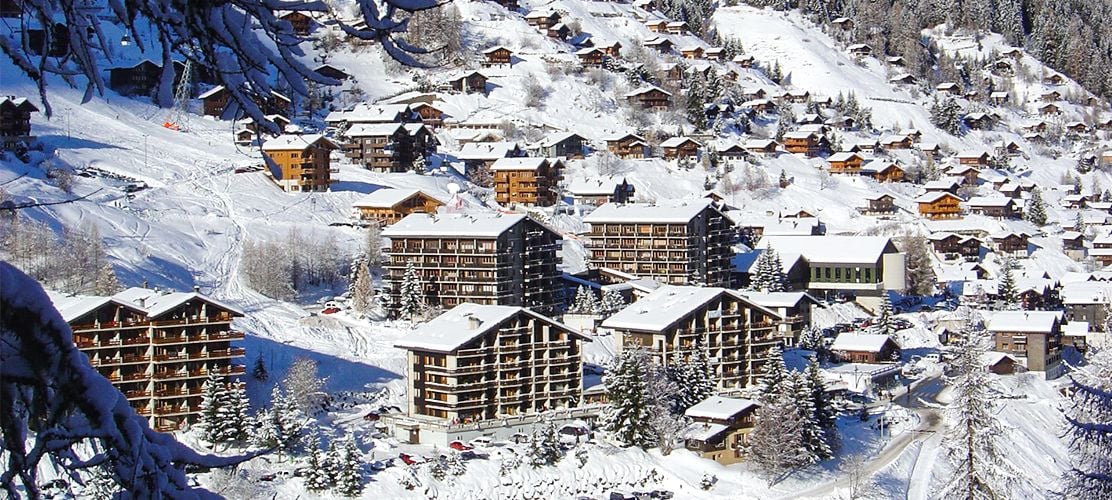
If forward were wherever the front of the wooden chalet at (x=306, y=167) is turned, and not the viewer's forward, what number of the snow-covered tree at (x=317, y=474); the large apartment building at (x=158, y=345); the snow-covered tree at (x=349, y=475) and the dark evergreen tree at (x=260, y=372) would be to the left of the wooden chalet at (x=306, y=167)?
0

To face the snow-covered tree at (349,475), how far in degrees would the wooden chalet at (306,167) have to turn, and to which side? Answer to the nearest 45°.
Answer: approximately 45° to its right

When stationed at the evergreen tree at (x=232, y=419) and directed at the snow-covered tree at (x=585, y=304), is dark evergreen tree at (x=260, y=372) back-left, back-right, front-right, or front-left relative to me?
front-left

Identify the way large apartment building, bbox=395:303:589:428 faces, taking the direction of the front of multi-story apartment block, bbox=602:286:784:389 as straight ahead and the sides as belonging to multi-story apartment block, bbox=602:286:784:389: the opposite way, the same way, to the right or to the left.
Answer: the same way

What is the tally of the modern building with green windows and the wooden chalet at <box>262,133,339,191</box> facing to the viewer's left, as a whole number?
0

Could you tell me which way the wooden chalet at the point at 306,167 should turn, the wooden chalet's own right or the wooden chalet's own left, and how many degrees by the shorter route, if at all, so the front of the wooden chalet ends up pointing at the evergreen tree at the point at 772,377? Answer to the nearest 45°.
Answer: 0° — it already faces it

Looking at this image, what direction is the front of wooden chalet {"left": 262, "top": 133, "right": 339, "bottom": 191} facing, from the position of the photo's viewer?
facing the viewer and to the right of the viewer

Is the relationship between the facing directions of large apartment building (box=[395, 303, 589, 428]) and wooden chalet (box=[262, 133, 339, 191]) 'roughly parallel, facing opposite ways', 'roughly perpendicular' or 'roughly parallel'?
roughly parallel

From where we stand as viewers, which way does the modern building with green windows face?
facing the viewer

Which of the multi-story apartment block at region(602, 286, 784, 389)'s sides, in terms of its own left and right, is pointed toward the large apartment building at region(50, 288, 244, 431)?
right

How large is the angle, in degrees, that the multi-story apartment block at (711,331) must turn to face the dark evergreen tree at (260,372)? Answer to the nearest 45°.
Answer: approximately 90° to its right

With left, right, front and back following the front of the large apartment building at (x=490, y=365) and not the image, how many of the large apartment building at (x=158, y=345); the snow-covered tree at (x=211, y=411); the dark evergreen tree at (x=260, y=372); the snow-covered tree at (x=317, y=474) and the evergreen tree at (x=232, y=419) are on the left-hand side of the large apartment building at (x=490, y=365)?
0

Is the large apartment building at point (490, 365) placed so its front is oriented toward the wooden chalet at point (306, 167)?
no

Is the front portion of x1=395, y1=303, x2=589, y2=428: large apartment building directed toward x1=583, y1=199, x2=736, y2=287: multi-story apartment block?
no

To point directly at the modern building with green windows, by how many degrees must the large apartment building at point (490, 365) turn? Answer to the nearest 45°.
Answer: approximately 90° to its left

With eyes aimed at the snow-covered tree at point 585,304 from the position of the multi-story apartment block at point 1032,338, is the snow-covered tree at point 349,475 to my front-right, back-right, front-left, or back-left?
front-left

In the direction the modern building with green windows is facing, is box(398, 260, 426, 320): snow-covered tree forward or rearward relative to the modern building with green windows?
forward
